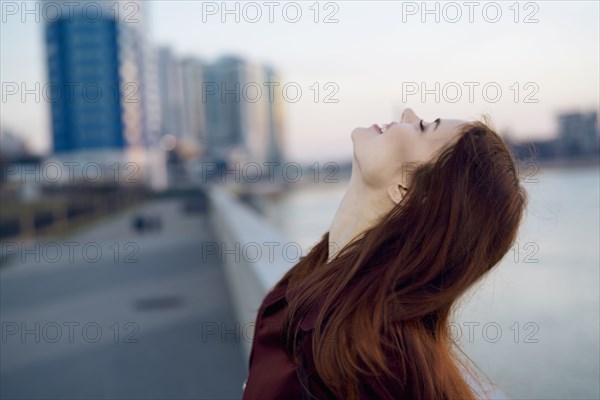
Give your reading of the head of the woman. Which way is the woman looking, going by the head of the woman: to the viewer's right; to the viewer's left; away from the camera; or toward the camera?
to the viewer's left

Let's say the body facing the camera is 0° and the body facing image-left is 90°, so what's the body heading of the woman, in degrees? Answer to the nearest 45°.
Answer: approximately 90°
